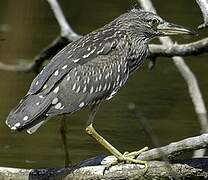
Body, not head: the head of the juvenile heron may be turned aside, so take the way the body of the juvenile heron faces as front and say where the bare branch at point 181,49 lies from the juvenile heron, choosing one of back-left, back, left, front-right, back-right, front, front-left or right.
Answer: front-left

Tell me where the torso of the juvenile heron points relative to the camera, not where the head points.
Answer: to the viewer's right

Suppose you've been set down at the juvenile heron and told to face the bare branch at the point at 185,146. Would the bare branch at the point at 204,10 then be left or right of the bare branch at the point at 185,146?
left

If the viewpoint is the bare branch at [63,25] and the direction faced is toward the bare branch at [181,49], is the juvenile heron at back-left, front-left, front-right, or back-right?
front-right

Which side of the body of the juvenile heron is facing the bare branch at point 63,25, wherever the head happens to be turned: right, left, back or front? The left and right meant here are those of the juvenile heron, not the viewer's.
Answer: left

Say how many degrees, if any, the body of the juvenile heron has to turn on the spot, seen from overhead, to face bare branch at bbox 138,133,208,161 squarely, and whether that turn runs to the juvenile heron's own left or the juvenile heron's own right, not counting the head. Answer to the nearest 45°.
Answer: approximately 45° to the juvenile heron's own right
